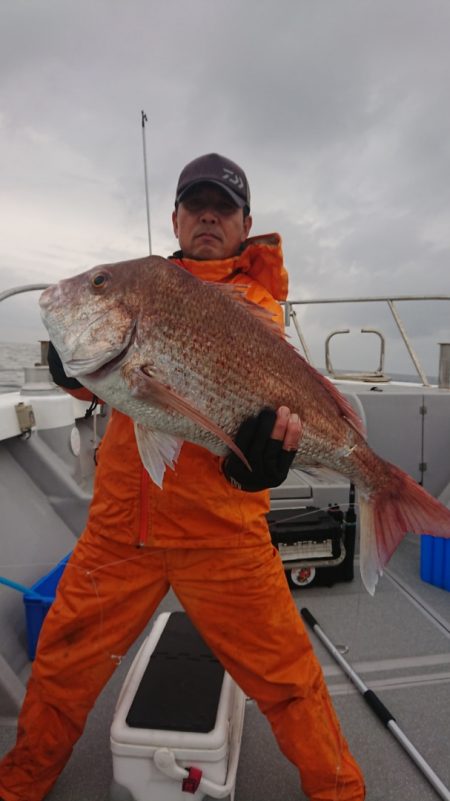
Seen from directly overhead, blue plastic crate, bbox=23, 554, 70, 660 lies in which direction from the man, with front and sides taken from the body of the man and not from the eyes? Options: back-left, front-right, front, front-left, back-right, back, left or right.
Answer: back-right

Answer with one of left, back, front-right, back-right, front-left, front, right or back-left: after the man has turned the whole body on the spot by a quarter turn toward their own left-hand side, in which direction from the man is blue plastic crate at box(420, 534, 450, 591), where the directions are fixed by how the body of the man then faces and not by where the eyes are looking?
front-left

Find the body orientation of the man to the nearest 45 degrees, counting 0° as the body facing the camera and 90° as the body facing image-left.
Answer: approximately 0°
